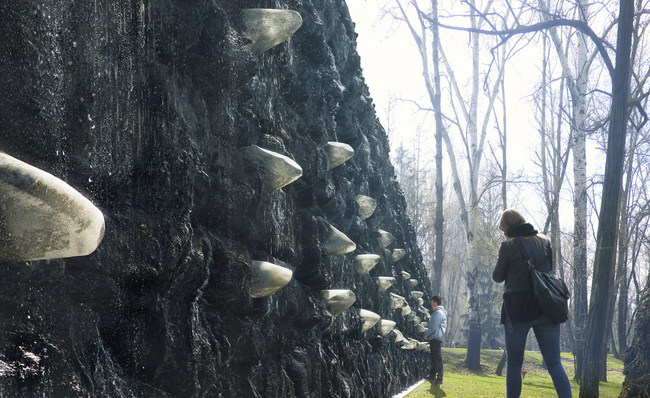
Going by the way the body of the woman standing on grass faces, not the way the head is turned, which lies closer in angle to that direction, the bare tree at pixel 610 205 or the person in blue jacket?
the person in blue jacket

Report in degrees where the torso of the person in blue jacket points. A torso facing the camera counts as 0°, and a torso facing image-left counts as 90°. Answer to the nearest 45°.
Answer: approximately 90°

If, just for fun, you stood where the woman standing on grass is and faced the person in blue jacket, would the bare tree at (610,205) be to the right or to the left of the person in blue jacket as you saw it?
right

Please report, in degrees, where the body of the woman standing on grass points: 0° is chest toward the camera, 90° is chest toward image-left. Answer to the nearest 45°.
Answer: approximately 135°

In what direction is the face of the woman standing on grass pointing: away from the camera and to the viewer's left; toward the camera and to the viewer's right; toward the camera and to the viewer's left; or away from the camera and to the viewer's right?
away from the camera and to the viewer's left

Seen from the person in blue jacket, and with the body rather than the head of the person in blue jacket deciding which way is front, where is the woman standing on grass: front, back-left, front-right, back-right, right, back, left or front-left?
left

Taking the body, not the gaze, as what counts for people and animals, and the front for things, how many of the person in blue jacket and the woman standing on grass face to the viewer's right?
0

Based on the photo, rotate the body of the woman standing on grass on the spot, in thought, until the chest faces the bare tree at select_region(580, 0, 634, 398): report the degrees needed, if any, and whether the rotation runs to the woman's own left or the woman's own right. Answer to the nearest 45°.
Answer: approximately 90° to the woman's own right
